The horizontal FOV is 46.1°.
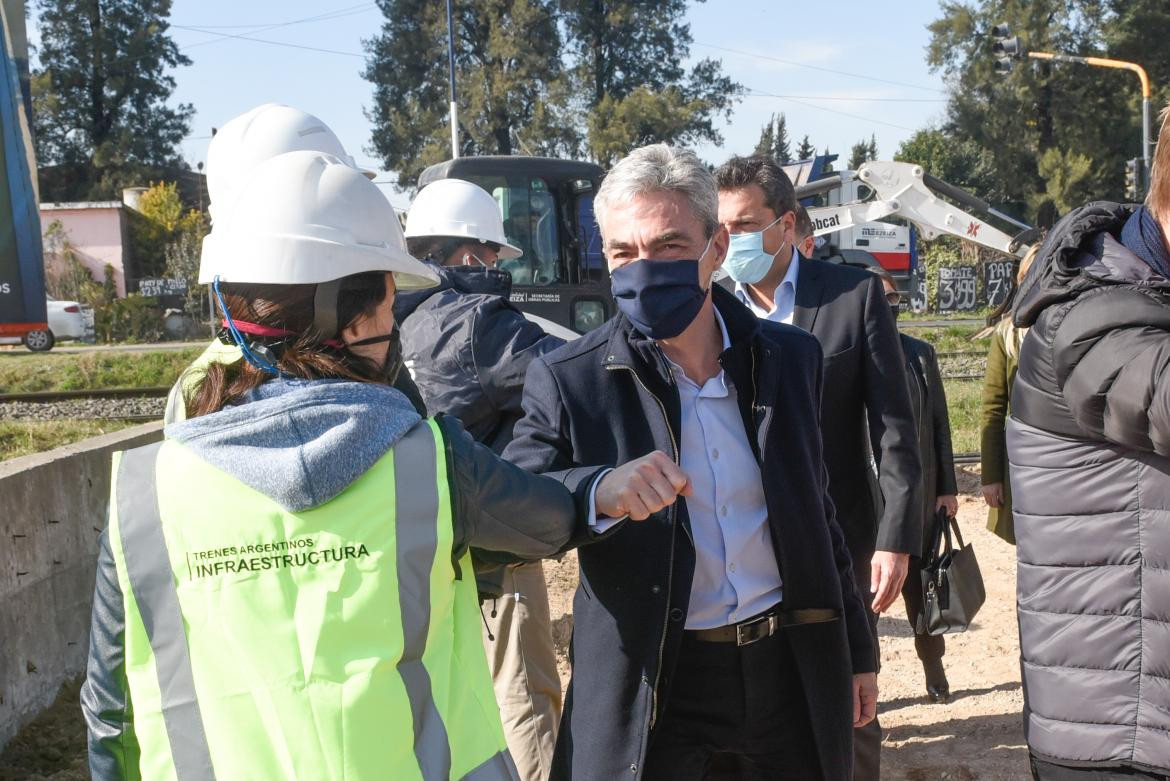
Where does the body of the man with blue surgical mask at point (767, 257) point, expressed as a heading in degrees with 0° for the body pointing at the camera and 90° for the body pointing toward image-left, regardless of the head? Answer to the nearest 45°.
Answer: approximately 45°

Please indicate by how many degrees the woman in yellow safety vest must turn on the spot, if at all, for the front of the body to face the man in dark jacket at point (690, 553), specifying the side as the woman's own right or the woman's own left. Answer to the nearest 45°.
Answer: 0° — they already face them

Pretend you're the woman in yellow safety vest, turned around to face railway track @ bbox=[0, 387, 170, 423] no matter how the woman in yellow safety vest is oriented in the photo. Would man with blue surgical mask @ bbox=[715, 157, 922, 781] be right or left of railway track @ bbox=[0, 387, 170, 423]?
right

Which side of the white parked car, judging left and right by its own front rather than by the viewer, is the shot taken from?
left

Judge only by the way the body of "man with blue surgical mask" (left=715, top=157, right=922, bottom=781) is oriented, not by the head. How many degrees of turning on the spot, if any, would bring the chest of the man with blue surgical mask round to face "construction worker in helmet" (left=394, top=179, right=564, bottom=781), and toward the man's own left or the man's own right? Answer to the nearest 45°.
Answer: approximately 45° to the man's own right

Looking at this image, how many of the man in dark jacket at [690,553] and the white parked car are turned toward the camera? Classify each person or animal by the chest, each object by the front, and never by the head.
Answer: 1

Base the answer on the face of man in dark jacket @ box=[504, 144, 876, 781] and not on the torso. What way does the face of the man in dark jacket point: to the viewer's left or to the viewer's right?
to the viewer's left

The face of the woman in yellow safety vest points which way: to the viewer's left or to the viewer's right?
to the viewer's right

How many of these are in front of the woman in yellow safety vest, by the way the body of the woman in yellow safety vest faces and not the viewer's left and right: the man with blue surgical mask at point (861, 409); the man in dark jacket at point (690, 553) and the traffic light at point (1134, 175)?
3

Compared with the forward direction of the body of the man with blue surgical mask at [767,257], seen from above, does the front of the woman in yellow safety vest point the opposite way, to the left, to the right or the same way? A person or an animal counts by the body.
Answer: the opposite way

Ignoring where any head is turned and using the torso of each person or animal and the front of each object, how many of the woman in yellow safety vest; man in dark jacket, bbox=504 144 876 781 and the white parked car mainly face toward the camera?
1

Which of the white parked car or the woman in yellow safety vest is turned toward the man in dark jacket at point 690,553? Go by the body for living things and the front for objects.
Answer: the woman in yellow safety vest

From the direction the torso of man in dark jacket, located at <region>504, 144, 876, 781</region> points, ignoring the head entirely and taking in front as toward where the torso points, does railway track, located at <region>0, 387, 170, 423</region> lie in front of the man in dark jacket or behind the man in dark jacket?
behind
